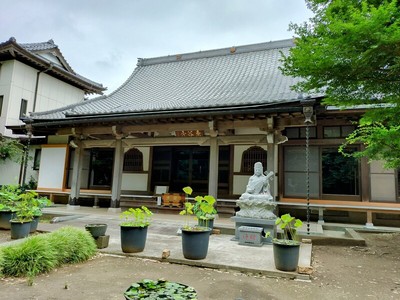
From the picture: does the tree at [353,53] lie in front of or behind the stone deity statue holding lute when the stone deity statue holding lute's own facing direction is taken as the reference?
in front

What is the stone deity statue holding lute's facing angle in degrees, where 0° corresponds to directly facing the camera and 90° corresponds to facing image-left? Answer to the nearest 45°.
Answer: approximately 0°

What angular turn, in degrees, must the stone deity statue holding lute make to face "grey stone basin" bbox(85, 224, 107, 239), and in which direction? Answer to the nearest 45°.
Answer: approximately 45° to its right

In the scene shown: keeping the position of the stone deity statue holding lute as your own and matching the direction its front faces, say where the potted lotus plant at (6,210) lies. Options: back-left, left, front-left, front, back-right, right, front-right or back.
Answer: right

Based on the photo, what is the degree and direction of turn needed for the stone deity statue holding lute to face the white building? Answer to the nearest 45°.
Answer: approximately 135° to its right

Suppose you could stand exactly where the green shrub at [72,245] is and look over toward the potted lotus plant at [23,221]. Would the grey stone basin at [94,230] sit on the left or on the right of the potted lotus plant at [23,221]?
right

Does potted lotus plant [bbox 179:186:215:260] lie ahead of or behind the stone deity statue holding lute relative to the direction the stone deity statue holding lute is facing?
ahead

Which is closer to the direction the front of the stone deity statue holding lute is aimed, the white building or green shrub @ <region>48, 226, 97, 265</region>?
the green shrub
